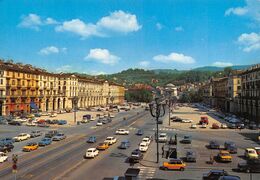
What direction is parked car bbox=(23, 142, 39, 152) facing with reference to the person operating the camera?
facing the viewer and to the left of the viewer

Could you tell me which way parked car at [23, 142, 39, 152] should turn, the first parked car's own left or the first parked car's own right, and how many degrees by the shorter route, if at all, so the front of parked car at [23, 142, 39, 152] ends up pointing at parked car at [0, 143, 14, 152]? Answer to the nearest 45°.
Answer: approximately 45° to the first parked car's own right

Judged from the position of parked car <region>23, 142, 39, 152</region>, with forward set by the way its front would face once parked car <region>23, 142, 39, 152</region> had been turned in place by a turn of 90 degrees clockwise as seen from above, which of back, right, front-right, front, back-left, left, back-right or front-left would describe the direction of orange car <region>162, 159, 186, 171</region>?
back

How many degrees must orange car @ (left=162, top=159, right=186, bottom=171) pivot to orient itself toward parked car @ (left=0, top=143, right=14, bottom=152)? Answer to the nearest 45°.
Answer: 0° — it already faces it
